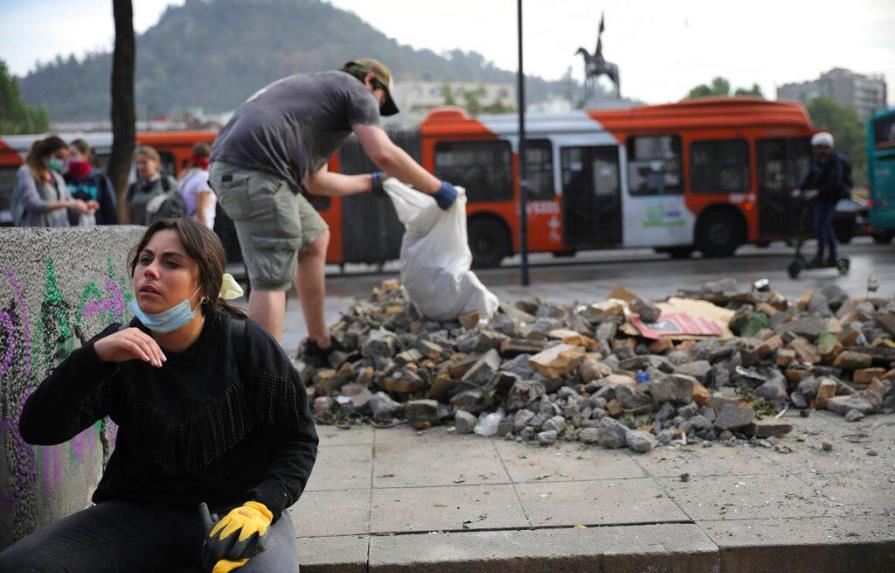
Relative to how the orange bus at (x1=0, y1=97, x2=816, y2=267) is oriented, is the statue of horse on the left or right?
on its left

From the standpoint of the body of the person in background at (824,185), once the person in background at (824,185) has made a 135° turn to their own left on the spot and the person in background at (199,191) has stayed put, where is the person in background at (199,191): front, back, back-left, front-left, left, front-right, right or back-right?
back-right

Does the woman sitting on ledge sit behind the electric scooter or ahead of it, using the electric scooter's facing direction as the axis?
ahead

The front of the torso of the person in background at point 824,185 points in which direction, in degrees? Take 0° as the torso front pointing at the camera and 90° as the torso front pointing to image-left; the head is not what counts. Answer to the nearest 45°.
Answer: approximately 45°

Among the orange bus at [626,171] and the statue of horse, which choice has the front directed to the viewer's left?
the statue of horse

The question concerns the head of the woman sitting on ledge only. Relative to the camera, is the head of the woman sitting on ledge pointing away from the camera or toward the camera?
toward the camera

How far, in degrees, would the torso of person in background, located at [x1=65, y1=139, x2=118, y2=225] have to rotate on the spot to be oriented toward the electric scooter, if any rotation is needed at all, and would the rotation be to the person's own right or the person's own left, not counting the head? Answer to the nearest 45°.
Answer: approximately 135° to the person's own left

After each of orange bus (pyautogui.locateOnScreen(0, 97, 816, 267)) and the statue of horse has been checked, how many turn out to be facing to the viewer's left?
1

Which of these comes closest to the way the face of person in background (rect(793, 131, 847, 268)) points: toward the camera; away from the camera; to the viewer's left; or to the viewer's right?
toward the camera

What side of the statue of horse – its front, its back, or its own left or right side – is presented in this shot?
left

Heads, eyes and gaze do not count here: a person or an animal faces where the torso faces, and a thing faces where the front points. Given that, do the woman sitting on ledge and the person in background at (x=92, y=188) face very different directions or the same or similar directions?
same or similar directions

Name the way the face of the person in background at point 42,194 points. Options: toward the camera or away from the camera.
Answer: toward the camera

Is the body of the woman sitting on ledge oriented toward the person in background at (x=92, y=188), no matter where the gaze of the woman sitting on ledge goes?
no

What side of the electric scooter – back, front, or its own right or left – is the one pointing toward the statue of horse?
right

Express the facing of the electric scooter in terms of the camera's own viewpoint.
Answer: facing the viewer and to the left of the viewer

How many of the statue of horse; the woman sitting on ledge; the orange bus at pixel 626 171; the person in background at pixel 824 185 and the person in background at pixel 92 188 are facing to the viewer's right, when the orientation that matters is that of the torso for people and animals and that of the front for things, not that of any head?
1

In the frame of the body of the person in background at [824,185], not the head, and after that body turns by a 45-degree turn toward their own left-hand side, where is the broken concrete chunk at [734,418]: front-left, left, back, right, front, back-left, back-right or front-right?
front

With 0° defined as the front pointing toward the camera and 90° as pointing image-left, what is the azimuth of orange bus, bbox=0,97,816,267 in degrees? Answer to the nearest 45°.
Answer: approximately 270°
